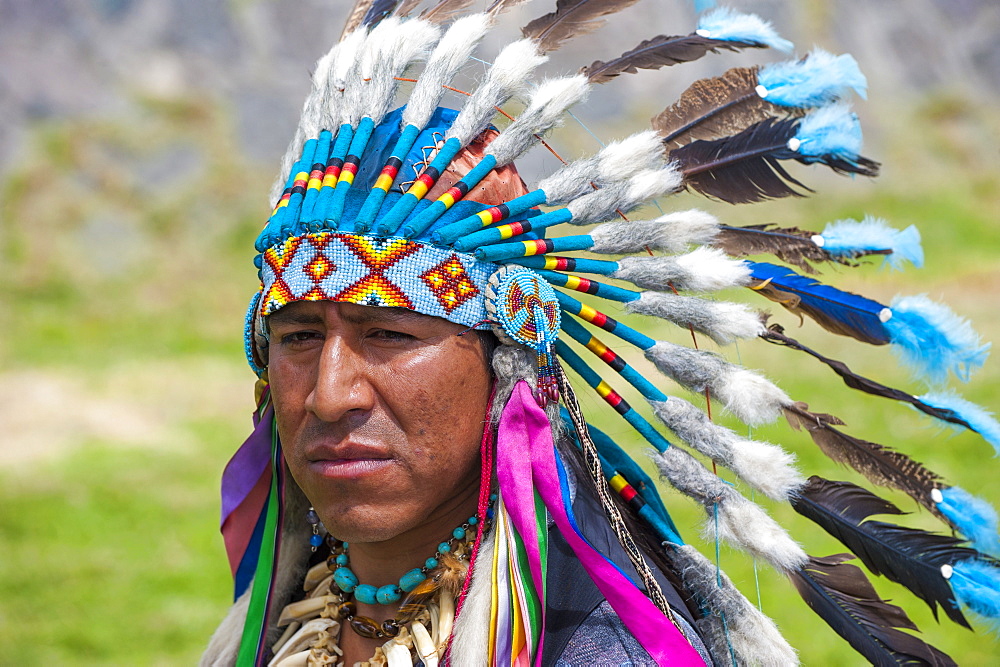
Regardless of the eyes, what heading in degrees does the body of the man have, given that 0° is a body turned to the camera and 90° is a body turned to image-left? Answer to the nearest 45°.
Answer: approximately 45°
